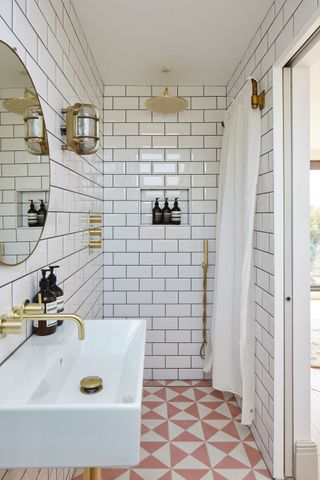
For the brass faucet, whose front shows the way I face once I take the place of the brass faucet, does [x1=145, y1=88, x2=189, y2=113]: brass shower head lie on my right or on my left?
on my left

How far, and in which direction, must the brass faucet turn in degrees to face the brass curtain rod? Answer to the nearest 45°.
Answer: approximately 45° to its left

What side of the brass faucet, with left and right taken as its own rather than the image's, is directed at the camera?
right

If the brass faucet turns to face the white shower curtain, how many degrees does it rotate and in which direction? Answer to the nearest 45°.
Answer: approximately 45° to its left

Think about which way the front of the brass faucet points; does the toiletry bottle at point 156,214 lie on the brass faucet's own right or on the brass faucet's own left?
on the brass faucet's own left

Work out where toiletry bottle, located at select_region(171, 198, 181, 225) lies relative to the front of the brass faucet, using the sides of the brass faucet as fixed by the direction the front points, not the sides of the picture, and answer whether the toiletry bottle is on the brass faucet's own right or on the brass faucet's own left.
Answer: on the brass faucet's own left
